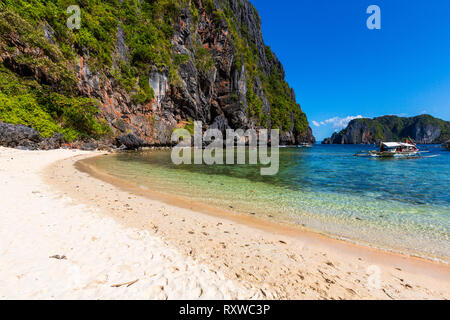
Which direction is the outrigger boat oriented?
to the viewer's left
